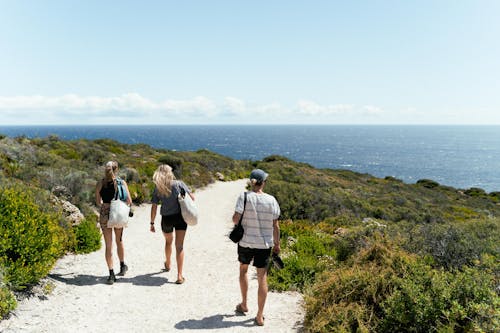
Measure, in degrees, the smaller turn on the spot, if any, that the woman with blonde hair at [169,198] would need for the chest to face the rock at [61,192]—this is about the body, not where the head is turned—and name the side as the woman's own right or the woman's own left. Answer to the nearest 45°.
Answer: approximately 45° to the woman's own left

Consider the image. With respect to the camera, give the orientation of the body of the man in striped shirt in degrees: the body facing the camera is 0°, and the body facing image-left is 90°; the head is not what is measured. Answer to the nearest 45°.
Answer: approximately 180°

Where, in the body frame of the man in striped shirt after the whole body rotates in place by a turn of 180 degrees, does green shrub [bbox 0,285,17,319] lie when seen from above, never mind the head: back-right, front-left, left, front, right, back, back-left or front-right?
right

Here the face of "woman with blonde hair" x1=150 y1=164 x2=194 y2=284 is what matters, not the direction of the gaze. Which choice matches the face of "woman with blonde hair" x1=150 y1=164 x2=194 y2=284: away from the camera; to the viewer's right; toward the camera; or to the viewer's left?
away from the camera

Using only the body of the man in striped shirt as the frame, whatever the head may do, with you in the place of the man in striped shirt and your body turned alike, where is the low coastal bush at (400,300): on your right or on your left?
on your right

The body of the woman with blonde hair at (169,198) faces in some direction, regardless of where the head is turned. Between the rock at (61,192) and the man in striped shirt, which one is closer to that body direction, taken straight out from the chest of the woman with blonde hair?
the rock

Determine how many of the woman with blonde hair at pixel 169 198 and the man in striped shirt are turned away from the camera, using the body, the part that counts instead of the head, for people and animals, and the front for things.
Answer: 2

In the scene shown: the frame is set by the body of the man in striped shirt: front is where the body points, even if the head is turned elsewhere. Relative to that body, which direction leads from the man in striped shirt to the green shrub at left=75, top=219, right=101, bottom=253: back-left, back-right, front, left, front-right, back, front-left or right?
front-left

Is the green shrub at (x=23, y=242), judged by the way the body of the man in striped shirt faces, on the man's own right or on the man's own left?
on the man's own left

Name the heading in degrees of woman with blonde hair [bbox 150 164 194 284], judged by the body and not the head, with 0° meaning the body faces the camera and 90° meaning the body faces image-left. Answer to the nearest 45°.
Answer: approximately 180°
